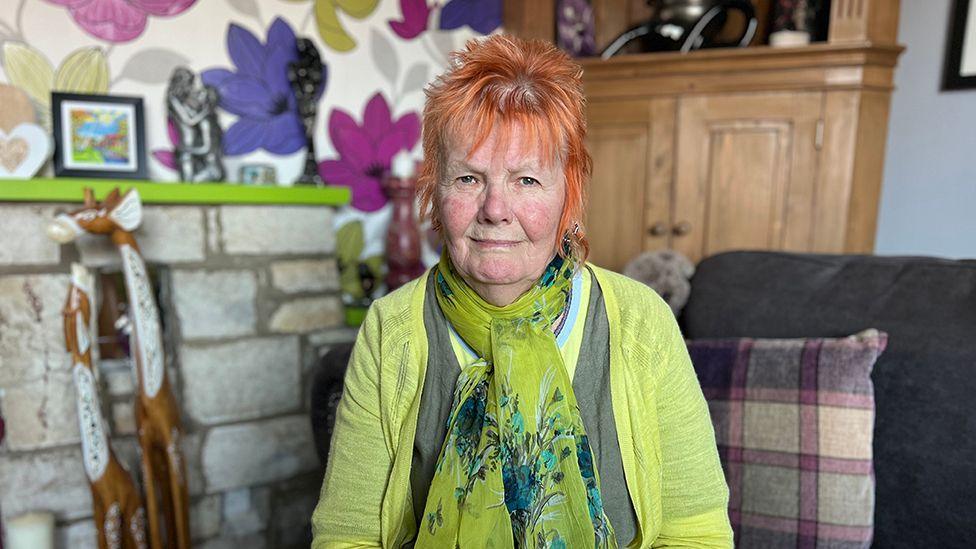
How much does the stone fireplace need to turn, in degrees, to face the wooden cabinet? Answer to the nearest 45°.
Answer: approximately 90° to its left

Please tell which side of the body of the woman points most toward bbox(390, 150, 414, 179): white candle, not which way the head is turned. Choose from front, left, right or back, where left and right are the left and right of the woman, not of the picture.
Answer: back

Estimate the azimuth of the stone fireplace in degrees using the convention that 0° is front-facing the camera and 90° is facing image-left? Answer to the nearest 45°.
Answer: approximately 0°

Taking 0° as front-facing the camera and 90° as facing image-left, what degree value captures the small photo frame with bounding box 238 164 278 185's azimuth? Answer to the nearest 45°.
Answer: approximately 0°
